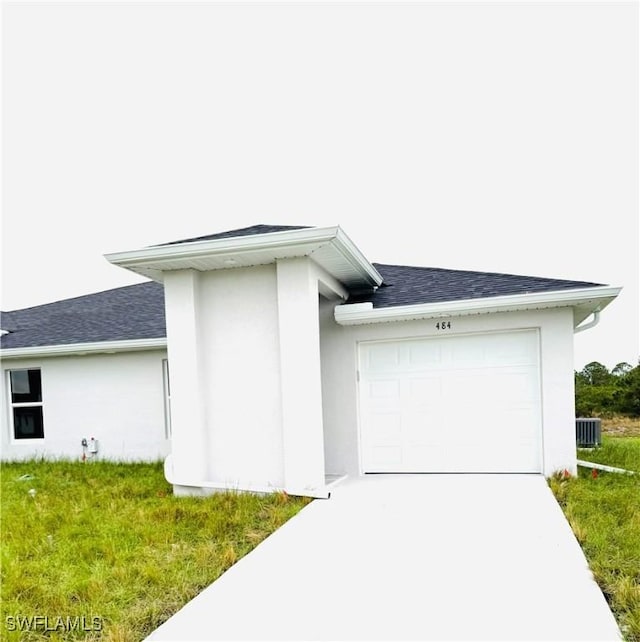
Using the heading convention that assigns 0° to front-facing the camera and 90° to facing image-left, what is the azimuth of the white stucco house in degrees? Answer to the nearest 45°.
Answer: approximately 0°
